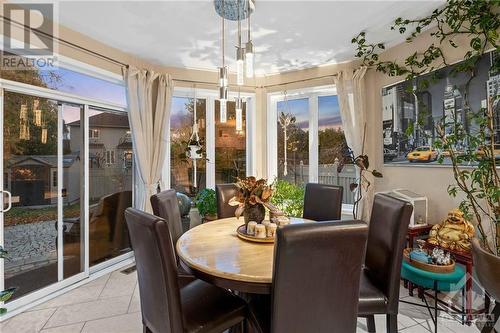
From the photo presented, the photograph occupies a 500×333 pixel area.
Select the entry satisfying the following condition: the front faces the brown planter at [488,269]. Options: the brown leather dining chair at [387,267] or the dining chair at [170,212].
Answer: the dining chair

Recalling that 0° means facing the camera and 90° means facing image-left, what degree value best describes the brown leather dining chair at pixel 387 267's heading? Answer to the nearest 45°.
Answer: approximately 45°

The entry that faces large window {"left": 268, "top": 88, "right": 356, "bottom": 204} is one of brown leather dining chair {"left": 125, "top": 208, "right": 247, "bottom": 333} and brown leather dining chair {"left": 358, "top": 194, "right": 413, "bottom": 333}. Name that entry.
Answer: brown leather dining chair {"left": 125, "top": 208, "right": 247, "bottom": 333}

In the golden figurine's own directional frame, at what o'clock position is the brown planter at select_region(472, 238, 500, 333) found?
The brown planter is roughly at 10 o'clock from the golden figurine.

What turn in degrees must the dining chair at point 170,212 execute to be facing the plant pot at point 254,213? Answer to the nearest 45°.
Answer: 0° — it already faces it

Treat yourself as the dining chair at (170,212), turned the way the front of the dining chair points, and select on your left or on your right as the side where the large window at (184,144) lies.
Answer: on your left

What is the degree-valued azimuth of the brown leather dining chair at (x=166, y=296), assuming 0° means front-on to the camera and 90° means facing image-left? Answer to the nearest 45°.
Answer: approximately 225°

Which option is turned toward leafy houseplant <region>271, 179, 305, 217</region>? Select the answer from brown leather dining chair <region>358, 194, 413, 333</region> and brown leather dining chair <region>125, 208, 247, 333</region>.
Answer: brown leather dining chair <region>125, 208, 247, 333</region>

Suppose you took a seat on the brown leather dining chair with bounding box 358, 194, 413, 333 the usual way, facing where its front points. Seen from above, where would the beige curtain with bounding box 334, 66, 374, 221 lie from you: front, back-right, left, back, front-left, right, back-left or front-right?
back-right

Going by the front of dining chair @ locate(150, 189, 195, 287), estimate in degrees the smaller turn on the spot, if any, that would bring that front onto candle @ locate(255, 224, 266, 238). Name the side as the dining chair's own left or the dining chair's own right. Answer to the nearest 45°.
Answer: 0° — it already faces it

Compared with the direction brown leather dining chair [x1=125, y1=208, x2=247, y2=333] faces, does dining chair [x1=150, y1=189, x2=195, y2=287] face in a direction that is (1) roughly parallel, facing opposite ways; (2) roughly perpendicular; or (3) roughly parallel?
roughly perpendicular
